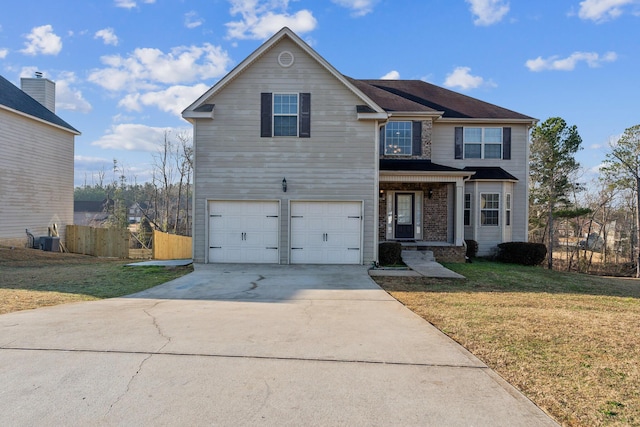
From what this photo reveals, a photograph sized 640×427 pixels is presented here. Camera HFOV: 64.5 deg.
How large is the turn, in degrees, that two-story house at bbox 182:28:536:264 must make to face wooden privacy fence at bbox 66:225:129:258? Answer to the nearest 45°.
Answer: approximately 135° to its right

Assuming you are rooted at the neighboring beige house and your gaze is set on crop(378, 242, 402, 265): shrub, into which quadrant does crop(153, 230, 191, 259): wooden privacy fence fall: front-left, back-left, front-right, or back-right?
front-left

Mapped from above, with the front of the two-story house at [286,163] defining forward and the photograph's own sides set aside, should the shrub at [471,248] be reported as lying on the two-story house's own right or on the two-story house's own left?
on the two-story house's own left

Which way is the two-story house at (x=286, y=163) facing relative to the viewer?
toward the camera

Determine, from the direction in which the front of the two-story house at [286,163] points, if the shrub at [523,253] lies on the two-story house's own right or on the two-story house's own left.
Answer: on the two-story house's own left

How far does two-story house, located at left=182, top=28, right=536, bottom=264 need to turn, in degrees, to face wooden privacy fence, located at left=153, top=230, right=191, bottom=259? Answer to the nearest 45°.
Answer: approximately 135° to its right
